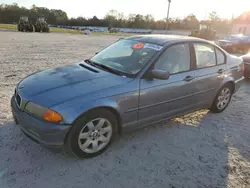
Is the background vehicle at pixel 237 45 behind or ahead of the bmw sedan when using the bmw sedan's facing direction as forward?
behind

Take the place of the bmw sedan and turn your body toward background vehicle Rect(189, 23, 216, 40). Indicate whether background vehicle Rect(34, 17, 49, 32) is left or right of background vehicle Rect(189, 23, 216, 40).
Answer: left

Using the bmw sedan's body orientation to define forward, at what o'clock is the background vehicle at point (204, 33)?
The background vehicle is roughly at 5 o'clock from the bmw sedan.

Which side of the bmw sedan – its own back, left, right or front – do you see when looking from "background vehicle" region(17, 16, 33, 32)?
right

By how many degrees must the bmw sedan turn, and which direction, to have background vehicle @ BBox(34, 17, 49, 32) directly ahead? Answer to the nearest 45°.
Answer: approximately 135° to its right
